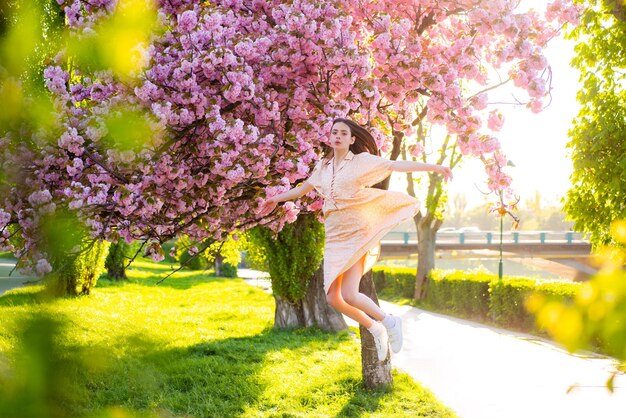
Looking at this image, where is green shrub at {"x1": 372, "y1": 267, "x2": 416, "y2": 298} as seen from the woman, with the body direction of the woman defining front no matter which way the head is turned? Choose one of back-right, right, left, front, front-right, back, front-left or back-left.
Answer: back-right

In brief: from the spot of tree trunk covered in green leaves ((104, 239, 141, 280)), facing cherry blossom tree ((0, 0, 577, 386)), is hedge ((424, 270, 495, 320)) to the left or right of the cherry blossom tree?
left

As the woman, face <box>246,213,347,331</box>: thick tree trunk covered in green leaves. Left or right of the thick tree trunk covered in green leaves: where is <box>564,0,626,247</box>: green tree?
right

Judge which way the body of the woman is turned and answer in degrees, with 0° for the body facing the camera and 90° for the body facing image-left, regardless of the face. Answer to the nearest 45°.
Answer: approximately 45°

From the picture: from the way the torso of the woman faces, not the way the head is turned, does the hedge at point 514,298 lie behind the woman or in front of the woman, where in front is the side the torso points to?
behind

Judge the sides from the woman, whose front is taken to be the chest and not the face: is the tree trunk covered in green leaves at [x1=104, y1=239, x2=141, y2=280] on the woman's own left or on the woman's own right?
on the woman's own right

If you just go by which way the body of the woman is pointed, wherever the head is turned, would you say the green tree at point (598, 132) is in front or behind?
behind

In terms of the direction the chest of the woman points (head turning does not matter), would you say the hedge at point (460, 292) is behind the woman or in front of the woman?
behind

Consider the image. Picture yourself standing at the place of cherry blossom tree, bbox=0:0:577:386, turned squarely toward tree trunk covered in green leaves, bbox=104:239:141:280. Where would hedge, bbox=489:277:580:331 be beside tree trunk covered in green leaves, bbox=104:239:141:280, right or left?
right
